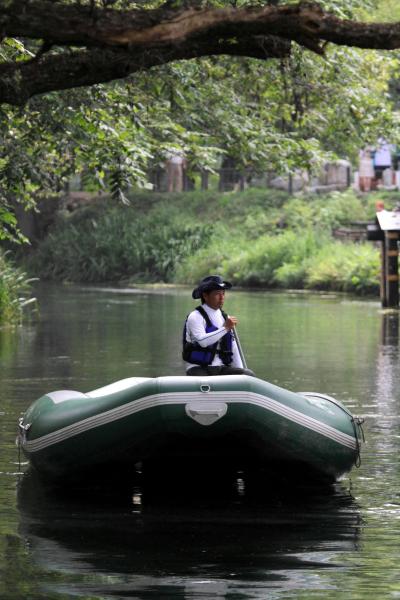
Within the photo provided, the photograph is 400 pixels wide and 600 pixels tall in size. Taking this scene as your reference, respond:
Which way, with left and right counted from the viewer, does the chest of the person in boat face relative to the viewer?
facing the viewer and to the right of the viewer

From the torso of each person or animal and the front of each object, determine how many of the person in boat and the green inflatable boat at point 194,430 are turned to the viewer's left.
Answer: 0

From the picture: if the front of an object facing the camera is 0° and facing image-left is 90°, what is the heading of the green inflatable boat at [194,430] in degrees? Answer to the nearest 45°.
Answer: approximately 0°
